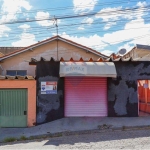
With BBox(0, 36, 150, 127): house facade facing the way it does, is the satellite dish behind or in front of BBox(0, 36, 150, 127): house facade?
behind

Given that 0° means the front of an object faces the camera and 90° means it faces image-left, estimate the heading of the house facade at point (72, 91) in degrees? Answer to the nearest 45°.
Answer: approximately 0°

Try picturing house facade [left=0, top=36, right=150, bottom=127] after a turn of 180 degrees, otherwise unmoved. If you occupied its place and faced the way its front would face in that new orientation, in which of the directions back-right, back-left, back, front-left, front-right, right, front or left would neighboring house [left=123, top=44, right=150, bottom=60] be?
front-right
